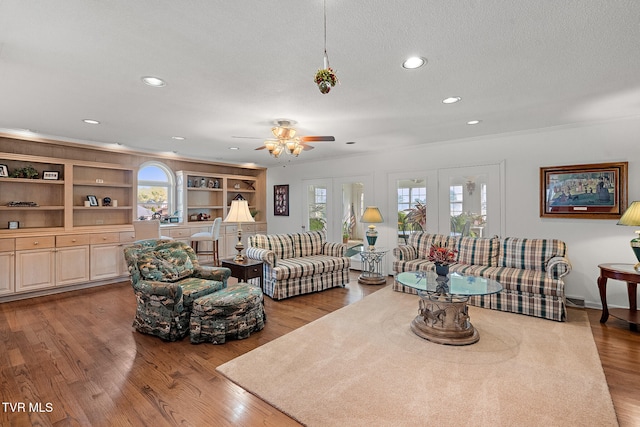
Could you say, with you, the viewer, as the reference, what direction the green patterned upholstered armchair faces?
facing the viewer and to the right of the viewer

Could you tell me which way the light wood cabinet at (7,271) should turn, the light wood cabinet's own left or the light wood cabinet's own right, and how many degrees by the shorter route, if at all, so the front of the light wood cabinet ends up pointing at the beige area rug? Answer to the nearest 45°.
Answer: approximately 45° to the light wood cabinet's own left

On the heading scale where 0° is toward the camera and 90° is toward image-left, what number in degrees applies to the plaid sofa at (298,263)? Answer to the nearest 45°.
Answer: approximately 315°

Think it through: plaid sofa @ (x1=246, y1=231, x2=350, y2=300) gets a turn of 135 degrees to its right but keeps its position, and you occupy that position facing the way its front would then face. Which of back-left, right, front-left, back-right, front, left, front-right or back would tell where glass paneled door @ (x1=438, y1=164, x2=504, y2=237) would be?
back

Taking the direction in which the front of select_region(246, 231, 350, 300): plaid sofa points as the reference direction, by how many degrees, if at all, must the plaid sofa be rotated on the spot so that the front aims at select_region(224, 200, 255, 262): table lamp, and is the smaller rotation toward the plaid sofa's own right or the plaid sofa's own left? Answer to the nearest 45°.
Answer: approximately 90° to the plaid sofa's own right

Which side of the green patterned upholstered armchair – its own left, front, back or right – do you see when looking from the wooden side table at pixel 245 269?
left

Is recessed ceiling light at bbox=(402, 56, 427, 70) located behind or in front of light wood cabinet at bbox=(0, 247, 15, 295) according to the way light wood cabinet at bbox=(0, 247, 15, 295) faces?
in front
